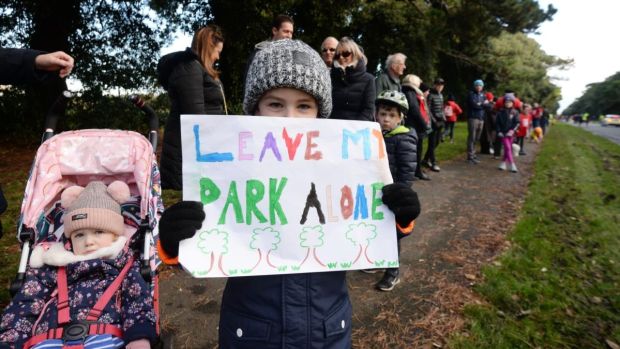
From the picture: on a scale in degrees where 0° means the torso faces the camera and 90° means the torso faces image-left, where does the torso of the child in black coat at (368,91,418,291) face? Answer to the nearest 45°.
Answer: approximately 45°

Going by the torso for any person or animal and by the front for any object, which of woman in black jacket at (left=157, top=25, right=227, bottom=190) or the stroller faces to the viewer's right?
the woman in black jacket

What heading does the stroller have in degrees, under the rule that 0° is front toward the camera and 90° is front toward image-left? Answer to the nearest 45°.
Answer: approximately 0°

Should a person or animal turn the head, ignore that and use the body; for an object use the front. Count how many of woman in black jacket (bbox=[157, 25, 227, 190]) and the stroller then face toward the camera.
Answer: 1

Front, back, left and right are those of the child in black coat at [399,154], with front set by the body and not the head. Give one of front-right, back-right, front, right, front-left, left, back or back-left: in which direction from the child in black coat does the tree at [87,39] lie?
right

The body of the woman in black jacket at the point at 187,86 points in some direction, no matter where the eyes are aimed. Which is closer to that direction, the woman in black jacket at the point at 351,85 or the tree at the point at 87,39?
the woman in black jacket

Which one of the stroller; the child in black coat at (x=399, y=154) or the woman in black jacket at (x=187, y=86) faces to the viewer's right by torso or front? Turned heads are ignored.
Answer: the woman in black jacket

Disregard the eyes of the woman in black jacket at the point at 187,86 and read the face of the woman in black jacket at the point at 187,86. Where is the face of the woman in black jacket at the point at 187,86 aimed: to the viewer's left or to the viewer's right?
to the viewer's right

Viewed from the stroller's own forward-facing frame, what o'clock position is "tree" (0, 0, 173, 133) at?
The tree is roughly at 6 o'clock from the stroller.

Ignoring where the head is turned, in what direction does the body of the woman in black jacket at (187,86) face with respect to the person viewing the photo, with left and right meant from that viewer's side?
facing to the right of the viewer
